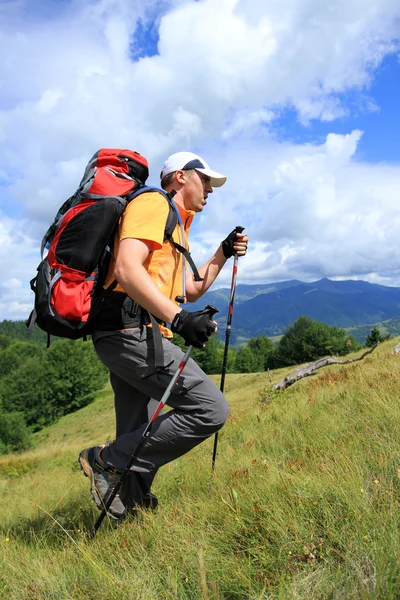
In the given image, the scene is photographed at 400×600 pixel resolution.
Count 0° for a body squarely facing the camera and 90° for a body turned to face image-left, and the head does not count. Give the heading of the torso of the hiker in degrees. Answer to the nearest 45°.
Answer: approximately 270°
